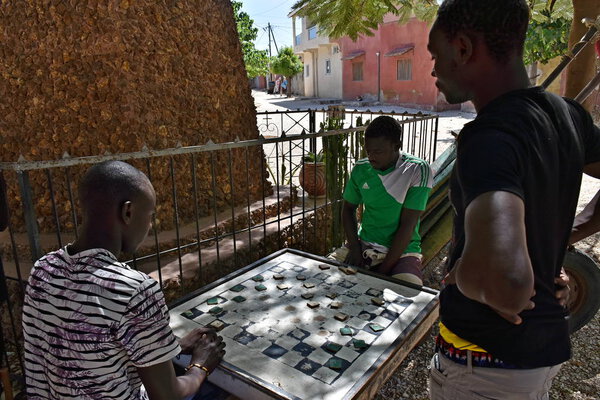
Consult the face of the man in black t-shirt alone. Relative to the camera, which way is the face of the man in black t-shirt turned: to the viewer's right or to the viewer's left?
to the viewer's left

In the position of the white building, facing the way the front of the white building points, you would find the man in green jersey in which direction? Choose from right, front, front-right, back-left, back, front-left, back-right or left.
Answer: front-left

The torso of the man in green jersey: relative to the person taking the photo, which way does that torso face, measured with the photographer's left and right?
facing the viewer and to the left of the viewer

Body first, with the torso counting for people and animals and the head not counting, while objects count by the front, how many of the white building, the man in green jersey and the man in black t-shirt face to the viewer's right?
0

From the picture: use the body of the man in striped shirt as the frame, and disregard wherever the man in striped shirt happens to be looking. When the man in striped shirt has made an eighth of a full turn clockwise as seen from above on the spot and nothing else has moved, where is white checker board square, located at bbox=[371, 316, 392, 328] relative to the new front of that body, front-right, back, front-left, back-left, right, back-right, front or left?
front

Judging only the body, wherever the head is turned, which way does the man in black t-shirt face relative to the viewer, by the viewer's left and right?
facing away from the viewer and to the left of the viewer

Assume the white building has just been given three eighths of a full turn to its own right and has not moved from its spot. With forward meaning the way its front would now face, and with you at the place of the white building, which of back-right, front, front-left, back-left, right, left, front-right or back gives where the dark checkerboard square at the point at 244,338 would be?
back

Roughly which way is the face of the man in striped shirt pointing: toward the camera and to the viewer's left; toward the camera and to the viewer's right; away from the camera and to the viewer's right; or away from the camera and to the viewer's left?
away from the camera and to the viewer's right

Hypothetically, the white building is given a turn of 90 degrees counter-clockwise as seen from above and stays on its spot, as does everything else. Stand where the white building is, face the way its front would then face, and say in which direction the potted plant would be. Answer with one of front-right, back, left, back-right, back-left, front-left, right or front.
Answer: front-right

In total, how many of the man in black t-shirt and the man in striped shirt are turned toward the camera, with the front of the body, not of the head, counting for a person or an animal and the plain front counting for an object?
0

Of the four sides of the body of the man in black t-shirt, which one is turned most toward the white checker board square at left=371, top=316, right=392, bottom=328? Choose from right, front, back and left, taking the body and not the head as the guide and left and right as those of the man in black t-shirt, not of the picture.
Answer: front

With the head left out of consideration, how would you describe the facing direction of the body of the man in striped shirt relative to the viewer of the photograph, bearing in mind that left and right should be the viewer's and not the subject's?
facing away from the viewer and to the right of the viewer

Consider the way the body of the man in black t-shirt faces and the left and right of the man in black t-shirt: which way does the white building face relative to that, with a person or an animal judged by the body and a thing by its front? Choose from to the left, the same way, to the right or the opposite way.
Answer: to the left

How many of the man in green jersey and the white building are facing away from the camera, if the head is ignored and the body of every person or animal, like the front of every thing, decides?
0

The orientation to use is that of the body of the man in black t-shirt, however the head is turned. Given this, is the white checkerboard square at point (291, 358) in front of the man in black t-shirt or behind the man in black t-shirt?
in front

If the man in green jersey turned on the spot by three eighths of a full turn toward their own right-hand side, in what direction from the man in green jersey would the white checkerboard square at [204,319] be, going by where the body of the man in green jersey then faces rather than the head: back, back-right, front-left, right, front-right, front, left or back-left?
back-left
